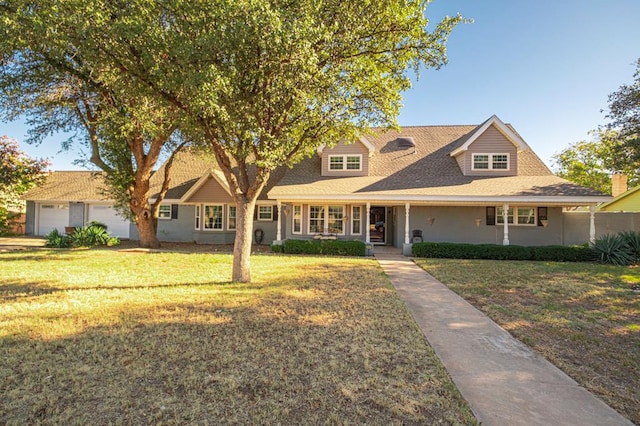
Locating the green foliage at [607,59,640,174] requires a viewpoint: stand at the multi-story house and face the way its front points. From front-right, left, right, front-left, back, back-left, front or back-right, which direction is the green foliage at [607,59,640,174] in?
left

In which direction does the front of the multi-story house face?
toward the camera

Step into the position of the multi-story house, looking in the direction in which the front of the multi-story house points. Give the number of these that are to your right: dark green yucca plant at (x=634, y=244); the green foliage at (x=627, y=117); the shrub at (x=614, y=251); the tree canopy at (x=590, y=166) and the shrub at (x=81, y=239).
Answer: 1

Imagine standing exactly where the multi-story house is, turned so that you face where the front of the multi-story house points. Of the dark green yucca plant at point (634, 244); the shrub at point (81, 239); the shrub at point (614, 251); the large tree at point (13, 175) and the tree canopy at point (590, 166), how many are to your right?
2

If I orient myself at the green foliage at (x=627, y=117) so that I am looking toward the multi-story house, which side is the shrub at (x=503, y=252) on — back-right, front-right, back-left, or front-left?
front-left

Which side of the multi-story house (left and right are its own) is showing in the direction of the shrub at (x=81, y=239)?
right

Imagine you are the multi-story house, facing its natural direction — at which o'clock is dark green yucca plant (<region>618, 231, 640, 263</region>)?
The dark green yucca plant is roughly at 10 o'clock from the multi-story house.

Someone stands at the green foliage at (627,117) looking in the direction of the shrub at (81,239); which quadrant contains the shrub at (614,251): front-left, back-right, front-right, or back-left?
front-left

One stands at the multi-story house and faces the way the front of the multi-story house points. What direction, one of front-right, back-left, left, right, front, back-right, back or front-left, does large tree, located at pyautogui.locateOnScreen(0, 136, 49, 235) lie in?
right

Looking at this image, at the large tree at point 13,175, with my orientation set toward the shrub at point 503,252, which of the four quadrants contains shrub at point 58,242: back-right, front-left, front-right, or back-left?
front-right

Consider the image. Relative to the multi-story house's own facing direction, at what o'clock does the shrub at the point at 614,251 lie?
The shrub is roughly at 10 o'clock from the multi-story house.

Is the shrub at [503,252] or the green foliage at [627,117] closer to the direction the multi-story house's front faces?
the shrub
